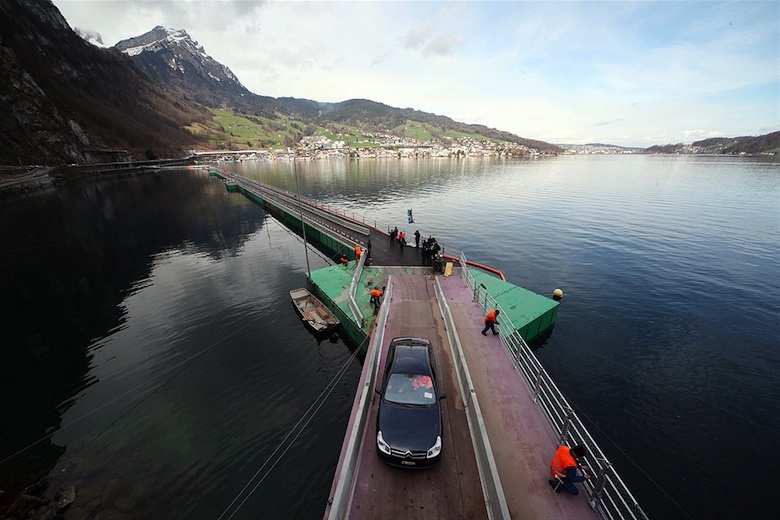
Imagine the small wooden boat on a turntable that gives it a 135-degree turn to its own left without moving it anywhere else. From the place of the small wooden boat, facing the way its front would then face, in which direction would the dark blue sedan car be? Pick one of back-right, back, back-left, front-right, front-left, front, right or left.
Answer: front

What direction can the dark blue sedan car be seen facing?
toward the camera

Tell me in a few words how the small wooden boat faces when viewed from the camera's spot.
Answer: facing away from the viewer and to the left of the viewer

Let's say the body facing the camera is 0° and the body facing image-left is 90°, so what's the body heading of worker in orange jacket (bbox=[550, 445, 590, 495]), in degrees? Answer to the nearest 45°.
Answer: approximately 270°

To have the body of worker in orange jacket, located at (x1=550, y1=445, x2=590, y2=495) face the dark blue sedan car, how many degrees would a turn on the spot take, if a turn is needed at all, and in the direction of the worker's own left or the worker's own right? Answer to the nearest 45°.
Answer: approximately 180°

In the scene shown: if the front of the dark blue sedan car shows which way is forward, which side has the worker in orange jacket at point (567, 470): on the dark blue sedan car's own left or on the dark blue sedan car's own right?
on the dark blue sedan car's own left

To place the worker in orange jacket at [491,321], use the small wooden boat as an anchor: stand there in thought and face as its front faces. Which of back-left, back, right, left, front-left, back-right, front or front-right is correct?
back

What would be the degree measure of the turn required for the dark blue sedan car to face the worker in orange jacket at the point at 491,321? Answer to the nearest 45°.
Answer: approximately 135° to its left
